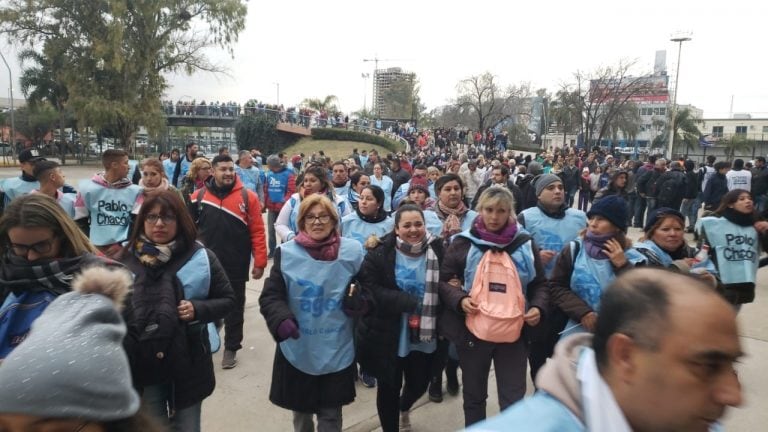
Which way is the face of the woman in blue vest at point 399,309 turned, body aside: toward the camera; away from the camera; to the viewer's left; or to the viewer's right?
toward the camera

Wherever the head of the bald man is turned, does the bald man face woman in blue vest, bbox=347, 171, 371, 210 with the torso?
no

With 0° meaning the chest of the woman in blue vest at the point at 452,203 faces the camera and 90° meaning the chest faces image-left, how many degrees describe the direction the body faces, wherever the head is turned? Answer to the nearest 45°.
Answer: approximately 0°

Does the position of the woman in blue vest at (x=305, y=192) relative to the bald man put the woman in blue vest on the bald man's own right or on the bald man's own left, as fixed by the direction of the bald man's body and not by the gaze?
on the bald man's own left

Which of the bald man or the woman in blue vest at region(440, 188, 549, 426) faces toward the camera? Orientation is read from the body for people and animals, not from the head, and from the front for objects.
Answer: the woman in blue vest

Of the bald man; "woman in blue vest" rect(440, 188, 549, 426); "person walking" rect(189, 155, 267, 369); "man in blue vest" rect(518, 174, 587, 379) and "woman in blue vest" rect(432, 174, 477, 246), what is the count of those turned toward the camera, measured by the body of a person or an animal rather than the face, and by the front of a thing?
4

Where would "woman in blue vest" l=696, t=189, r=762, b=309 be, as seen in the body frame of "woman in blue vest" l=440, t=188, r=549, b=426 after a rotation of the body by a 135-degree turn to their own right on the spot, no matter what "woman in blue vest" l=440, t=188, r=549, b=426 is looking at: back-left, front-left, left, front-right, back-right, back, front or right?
right

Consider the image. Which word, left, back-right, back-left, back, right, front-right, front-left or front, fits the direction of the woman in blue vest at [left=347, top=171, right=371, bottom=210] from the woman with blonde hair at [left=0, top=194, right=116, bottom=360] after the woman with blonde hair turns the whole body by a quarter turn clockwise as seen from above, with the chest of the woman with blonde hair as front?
right

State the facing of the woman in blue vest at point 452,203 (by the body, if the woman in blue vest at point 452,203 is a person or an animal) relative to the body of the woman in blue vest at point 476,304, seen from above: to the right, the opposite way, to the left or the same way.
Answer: the same way

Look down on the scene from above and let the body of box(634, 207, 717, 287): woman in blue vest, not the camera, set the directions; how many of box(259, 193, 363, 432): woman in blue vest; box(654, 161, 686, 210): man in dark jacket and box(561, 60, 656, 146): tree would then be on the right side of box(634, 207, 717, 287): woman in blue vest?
1

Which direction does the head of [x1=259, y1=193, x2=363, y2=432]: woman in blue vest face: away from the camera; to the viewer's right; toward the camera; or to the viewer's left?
toward the camera

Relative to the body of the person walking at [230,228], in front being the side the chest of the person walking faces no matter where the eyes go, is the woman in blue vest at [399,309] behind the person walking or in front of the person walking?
in front

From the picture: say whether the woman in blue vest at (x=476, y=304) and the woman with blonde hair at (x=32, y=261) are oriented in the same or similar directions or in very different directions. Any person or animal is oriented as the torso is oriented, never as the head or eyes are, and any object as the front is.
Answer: same or similar directions

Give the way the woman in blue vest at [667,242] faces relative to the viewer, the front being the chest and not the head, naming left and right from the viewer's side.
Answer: facing the viewer and to the right of the viewer

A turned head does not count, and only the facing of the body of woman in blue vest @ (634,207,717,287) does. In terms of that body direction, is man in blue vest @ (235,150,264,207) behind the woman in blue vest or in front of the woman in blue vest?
behind

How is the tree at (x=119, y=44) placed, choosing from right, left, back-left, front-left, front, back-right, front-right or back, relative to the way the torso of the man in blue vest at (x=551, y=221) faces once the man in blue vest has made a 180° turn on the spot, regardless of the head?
front-left

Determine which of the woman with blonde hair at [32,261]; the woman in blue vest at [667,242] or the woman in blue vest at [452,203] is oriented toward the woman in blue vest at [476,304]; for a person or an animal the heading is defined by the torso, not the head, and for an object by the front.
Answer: the woman in blue vest at [452,203]

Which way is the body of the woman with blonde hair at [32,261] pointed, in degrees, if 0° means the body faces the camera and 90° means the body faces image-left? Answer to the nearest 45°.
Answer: approximately 45°
